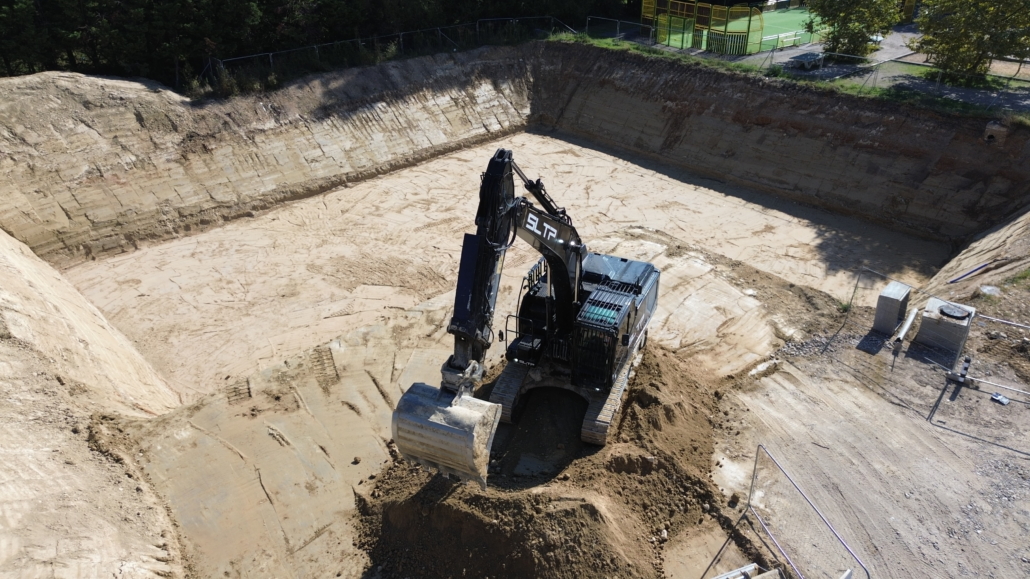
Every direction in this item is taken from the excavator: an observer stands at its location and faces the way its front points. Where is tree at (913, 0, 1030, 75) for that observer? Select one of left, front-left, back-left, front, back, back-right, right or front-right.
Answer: back

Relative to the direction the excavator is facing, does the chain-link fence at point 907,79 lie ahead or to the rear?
to the rear

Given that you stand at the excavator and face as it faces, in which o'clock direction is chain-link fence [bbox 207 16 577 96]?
The chain-link fence is roughly at 4 o'clock from the excavator.

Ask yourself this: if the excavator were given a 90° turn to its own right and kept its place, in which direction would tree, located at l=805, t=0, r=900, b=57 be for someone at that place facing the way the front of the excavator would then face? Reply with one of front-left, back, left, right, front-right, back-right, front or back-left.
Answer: right

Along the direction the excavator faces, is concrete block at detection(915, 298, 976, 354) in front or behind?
behind

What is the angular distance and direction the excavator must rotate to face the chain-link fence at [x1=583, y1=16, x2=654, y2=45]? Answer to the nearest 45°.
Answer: approximately 135° to its right

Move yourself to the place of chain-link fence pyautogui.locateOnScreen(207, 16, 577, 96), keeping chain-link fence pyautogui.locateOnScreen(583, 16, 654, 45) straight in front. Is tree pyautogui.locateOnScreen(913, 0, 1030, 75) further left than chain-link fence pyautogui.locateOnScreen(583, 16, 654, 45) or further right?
right

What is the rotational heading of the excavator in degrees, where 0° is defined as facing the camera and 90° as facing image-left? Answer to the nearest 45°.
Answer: approximately 45°
